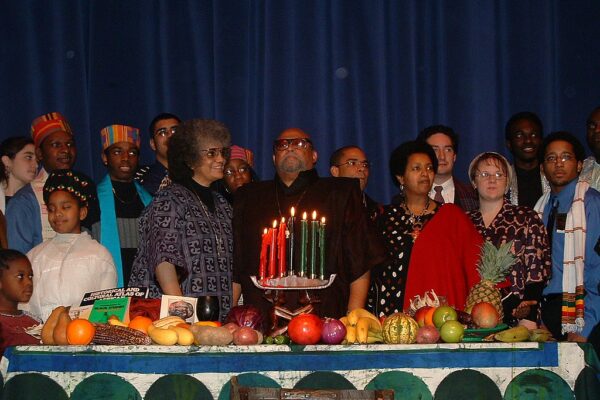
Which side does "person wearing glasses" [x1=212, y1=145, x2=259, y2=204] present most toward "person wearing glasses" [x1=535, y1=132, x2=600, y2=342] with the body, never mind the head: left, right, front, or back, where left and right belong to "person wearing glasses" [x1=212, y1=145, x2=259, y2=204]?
left

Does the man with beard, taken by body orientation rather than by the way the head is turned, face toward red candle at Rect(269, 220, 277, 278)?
yes

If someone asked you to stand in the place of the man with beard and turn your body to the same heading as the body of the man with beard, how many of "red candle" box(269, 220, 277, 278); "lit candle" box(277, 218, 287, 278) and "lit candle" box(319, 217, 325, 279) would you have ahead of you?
3

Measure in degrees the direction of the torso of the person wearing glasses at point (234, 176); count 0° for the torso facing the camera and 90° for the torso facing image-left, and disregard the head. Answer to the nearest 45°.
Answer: approximately 0°

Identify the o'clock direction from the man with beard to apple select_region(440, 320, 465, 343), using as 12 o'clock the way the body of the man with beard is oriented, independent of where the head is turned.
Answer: The apple is roughly at 11 o'clock from the man with beard.

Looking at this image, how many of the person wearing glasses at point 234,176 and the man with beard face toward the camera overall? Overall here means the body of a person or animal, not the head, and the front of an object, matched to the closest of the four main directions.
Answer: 2

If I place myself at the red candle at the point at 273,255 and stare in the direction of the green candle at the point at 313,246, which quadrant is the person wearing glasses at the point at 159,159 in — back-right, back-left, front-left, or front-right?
back-left

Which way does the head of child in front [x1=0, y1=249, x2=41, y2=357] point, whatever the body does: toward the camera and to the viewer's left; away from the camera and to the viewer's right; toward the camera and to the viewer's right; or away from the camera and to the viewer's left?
toward the camera and to the viewer's right
